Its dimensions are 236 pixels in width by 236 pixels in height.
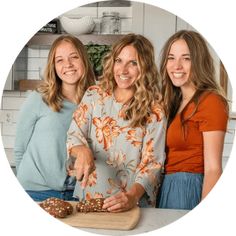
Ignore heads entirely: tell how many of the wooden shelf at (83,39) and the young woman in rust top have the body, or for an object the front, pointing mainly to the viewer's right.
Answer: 0

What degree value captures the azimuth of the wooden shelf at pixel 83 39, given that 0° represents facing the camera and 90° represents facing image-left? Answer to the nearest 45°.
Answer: approximately 0°

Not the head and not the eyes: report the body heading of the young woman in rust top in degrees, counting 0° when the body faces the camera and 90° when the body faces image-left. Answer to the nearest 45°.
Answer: approximately 45°
